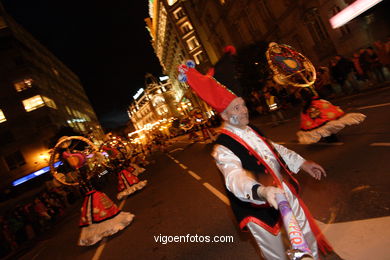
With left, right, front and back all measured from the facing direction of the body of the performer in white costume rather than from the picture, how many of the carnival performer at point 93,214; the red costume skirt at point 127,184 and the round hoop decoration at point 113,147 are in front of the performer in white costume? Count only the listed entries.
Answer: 0

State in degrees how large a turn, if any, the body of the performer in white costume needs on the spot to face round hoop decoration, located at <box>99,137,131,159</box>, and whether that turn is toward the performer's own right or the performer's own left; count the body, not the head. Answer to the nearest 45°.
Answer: approximately 180°

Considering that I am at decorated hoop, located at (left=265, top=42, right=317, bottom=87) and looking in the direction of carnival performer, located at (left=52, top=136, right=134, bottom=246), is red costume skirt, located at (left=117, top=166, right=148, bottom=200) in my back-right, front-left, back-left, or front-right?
front-right

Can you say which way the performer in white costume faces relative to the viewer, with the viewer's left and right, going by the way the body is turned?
facing the viewer and to the right of the viewer

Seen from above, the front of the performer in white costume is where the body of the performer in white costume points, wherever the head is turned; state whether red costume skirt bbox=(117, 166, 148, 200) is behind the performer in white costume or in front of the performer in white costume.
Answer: behind

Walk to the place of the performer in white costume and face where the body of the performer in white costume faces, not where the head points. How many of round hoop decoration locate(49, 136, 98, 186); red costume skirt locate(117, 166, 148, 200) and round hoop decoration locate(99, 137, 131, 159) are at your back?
3

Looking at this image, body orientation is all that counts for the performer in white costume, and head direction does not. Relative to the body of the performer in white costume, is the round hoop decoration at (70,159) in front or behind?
behind

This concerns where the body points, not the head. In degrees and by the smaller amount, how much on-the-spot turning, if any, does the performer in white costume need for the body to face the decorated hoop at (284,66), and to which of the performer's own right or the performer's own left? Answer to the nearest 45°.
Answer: approximately 135° to the performer's own left

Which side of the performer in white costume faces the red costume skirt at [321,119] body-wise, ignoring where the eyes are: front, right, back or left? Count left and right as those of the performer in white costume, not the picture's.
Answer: left

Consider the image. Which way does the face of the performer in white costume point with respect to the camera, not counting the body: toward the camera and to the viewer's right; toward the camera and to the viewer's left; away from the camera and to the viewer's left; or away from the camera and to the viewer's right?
toward the camera and to the viewer's right
